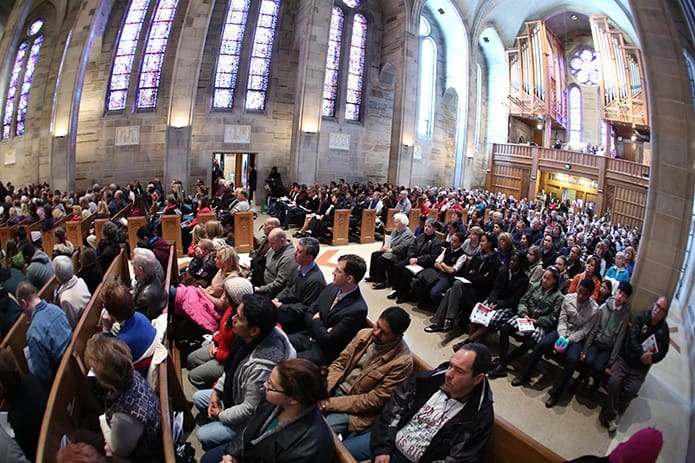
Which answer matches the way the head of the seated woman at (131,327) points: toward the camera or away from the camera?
away from the camera

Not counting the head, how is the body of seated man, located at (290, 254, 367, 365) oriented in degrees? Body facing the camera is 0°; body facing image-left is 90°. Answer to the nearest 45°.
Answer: approximately 45°
